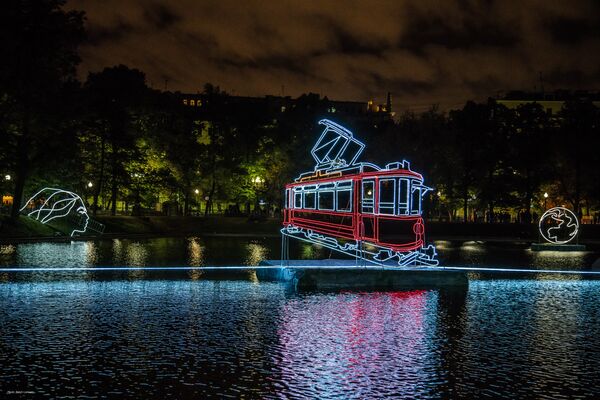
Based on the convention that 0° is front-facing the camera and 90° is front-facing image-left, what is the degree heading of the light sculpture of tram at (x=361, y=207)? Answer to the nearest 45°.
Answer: approximately 315°

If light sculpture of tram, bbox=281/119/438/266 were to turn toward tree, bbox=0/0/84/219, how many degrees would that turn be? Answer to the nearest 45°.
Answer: approximately 180°

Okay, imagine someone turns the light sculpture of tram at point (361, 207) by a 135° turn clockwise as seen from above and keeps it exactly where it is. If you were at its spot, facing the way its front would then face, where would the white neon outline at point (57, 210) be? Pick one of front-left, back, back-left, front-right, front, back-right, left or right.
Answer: front-right
